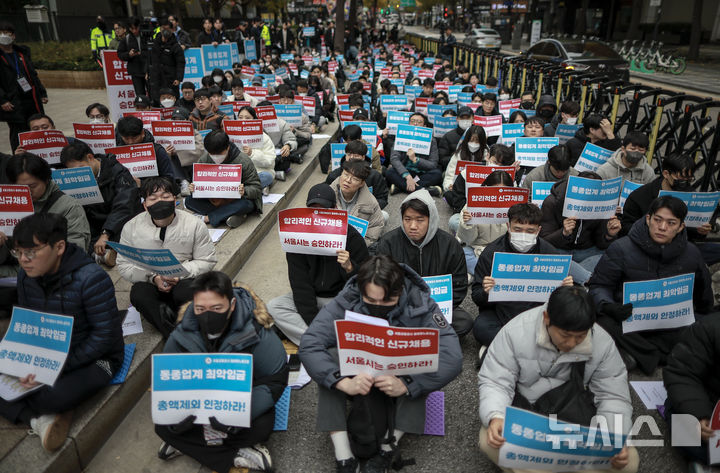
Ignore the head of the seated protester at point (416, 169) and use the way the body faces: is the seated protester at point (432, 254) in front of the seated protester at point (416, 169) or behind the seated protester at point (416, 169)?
in front

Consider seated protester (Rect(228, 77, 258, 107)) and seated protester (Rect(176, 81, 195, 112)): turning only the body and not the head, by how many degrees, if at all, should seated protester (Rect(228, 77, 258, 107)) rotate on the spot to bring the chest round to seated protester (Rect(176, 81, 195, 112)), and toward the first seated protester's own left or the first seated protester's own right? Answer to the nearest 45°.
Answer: approximately 45° to the first seated protester's own right

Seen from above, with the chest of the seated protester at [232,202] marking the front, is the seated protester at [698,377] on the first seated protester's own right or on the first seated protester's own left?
on the first seated protester's own left

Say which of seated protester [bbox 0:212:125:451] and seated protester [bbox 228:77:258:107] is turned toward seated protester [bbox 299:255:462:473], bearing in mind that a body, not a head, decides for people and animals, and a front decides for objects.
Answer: seated protester [bbox 228:77:258:107]

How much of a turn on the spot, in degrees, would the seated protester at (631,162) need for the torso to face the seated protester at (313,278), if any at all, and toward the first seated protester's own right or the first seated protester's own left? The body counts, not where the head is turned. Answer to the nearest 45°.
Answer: approximately 45° to the first seated protester's own right

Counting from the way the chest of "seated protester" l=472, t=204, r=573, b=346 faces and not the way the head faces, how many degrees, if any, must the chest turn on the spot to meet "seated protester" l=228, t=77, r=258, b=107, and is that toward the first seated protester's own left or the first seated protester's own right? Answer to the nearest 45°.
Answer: approximately 135° to the first seated protester's own right

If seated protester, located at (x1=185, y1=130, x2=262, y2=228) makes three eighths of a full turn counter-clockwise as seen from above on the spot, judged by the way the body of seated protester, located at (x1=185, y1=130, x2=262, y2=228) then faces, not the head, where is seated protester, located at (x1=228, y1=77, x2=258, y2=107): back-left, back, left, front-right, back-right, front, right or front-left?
left

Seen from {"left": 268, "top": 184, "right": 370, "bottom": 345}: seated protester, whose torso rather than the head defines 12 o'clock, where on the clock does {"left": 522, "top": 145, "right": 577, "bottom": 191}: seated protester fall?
{"left": 522, "top": 145, "right": 577, "bottom": 191}: seated protester is roughly at 8 o'clock from {"left": 268, "top": 184, "right": 370, "bottom": 345}: seated protester.

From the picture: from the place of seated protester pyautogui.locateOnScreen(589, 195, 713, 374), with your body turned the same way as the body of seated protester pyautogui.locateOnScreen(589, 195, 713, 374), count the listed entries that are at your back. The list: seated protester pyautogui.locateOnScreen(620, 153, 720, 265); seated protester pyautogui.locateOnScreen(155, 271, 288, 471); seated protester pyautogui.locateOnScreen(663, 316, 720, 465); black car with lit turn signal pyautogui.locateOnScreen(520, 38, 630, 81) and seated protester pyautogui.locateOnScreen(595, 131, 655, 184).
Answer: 3

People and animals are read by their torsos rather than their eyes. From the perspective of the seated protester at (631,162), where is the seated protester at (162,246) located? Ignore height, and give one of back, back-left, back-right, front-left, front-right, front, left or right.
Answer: front-right

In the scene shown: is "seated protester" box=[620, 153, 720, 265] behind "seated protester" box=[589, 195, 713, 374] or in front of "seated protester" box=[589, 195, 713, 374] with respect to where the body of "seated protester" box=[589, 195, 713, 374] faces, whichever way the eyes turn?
behind

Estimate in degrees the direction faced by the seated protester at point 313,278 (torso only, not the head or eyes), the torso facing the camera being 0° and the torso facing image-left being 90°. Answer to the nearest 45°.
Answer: approximately 0°
